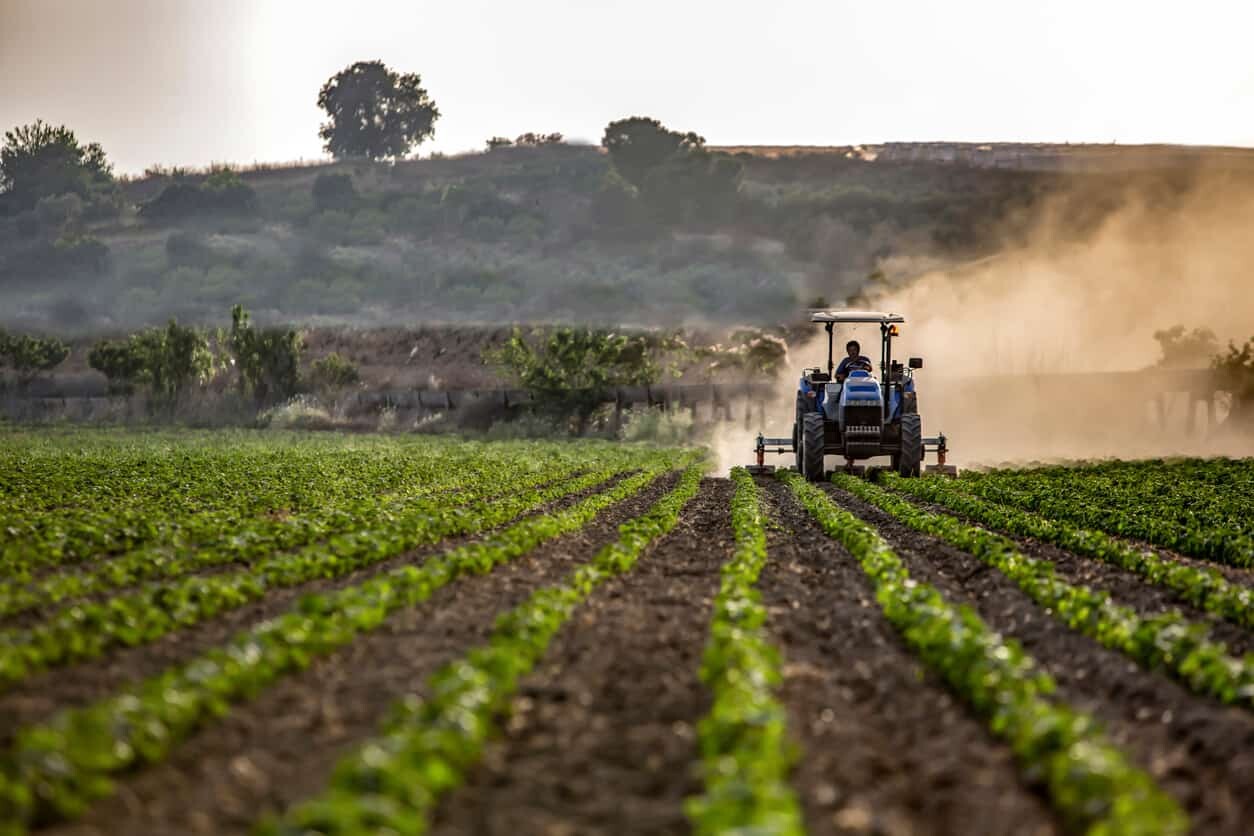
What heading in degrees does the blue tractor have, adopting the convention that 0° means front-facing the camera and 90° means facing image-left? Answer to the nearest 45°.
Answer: approximately 0°
